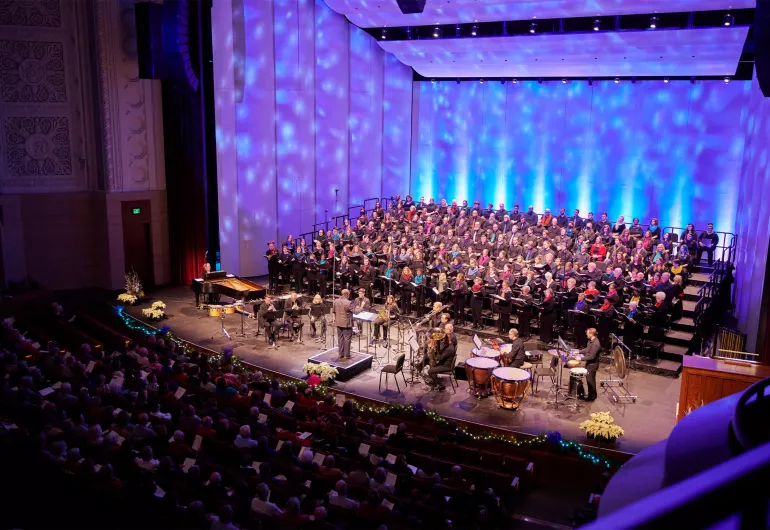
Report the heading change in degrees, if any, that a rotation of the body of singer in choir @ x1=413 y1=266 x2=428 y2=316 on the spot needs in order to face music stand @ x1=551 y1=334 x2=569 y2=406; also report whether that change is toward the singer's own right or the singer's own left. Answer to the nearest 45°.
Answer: approximately 90° to the singer's own left

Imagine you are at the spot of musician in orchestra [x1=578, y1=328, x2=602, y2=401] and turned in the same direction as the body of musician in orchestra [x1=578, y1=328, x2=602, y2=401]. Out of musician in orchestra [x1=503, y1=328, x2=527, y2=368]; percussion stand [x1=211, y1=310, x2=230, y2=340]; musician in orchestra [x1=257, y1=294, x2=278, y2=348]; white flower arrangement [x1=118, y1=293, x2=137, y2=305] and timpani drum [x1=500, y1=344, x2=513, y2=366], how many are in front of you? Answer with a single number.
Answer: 5

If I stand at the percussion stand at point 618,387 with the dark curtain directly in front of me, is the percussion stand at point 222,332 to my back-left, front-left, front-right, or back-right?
front-left

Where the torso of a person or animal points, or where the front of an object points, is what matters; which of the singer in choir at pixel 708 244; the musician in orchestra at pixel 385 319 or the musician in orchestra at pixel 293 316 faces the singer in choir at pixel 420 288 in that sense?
the singer in choir at pixel 708 244

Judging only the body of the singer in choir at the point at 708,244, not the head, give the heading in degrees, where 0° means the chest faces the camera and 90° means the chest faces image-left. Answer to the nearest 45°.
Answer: approximately 45°

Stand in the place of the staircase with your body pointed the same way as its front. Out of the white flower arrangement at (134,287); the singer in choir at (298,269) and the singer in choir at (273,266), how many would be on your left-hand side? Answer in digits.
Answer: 0

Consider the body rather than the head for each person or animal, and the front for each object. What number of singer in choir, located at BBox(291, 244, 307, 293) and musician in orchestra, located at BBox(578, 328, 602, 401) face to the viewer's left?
1

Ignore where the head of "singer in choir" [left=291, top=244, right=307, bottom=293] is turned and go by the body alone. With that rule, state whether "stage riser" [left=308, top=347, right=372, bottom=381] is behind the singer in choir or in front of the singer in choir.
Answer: in front

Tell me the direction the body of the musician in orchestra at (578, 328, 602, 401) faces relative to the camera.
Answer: to the viewer's left

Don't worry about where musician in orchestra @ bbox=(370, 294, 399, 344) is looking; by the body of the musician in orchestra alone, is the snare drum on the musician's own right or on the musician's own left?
on the musician's own left

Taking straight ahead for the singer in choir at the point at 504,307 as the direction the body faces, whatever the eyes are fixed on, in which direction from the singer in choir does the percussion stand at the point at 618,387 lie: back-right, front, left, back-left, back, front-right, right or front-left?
left

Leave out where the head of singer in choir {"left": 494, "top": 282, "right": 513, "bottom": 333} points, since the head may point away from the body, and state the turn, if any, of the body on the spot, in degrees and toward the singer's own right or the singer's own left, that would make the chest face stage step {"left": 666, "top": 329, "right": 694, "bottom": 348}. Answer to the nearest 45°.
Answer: approximately 135° to the singer's own left

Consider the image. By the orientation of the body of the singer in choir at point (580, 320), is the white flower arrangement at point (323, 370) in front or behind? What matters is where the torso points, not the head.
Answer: in front

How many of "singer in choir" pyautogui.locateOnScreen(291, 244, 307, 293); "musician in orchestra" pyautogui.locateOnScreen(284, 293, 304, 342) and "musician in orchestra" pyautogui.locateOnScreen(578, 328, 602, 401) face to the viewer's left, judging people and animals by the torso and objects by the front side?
1

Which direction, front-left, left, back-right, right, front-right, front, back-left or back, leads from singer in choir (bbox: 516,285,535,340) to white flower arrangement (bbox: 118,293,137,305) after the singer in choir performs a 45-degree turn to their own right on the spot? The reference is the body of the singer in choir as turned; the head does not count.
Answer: front

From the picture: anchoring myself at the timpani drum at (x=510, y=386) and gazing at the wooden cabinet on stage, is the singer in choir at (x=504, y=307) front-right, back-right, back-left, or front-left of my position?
back-left

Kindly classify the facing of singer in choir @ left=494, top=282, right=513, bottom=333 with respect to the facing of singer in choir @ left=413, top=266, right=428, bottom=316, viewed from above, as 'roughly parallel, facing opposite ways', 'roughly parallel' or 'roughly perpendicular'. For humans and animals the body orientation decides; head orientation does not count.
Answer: roughly parallel

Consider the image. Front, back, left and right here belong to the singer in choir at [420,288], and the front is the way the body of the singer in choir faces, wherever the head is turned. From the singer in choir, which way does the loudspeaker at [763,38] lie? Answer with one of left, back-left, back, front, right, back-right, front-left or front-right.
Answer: left

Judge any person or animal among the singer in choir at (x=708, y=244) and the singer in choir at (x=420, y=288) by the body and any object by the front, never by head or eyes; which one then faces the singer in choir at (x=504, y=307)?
the singer in choir at (x=708, y=244)

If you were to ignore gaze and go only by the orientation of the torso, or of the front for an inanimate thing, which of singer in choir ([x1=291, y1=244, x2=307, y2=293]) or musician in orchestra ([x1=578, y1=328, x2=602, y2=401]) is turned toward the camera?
singer in choir ([x1=291, y1=244, x2=307, y2=293])
